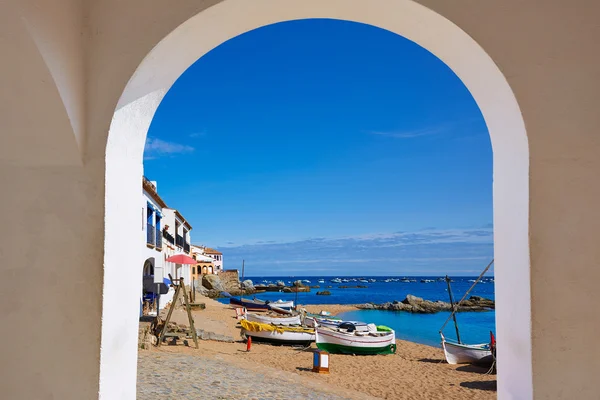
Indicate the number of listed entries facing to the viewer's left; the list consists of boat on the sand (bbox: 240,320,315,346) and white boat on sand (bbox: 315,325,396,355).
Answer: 2

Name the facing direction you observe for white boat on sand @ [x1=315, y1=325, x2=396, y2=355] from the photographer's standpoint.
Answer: facing to the left of the viewer

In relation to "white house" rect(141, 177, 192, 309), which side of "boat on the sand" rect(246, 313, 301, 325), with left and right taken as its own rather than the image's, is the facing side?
front

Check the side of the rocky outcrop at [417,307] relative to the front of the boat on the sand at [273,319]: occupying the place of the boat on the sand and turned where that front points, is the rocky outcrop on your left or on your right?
on your right

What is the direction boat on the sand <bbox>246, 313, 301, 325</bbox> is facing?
to the viewer's left

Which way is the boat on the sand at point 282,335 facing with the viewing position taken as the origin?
facing to the left of the viewer
